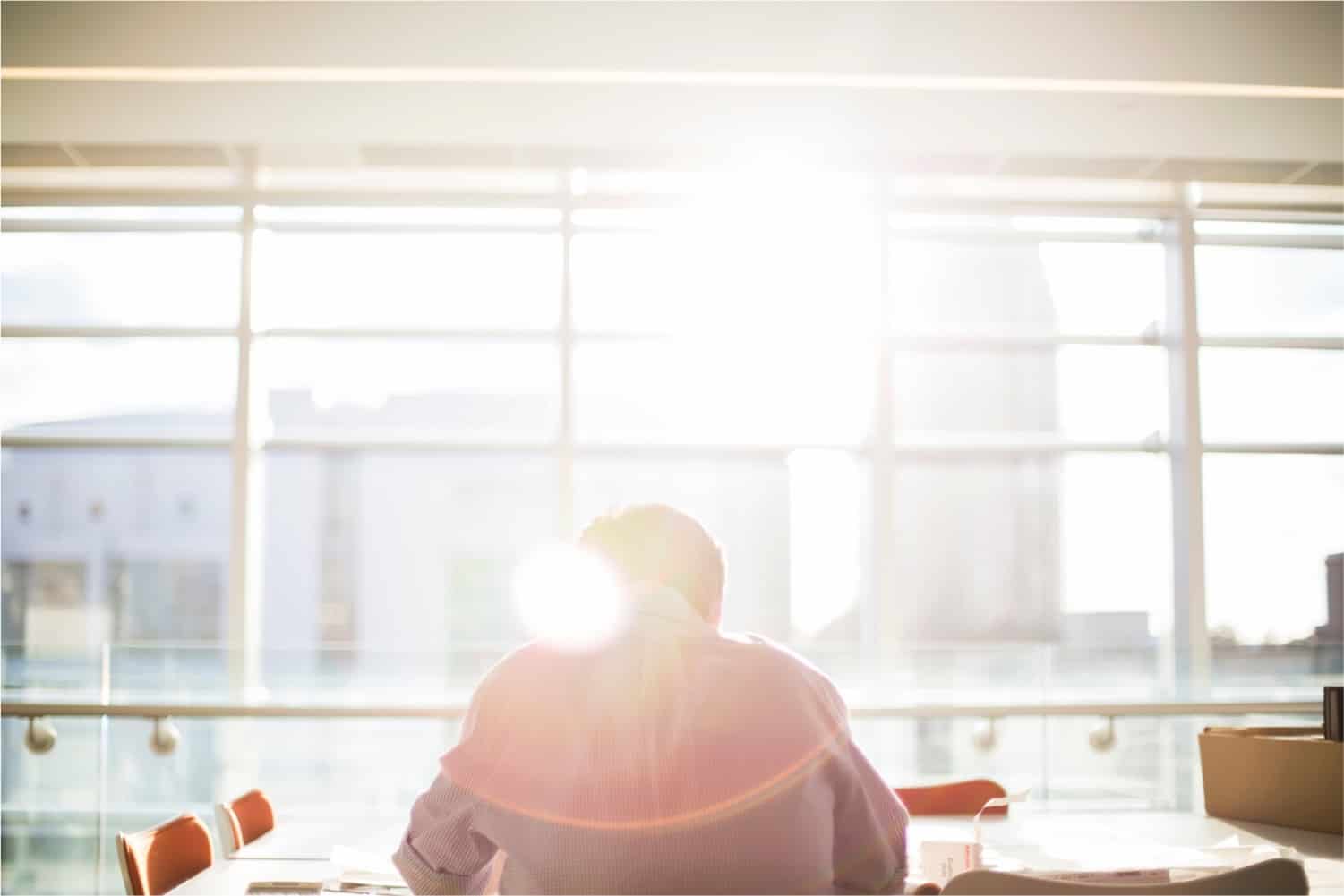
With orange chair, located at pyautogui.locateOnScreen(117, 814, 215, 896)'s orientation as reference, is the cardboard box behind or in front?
in front

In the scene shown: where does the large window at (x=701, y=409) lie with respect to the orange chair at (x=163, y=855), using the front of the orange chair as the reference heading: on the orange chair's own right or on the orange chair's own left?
on the orange chair's own left

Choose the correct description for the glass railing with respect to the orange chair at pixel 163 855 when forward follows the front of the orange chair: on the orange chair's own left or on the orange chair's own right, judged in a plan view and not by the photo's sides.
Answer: on the orange chair's own left

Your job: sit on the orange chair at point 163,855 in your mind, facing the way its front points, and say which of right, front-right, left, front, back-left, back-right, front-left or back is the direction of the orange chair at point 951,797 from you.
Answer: front-left

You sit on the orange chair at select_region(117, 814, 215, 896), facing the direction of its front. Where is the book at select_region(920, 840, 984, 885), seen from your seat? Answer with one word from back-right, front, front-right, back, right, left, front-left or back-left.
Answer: front

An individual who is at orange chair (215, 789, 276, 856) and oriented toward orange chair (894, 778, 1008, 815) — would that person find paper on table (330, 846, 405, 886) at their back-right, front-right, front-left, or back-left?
front-right

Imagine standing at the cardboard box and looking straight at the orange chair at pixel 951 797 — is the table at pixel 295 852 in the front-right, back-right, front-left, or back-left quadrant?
front-left

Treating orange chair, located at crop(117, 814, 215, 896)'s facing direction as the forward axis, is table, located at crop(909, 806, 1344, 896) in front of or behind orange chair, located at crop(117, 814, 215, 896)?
in front

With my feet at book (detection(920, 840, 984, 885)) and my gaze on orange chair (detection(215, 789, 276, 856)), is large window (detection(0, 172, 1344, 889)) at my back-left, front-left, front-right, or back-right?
front-right
